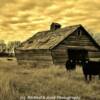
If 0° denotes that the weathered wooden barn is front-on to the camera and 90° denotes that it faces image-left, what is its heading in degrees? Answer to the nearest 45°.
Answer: approximately 315°
